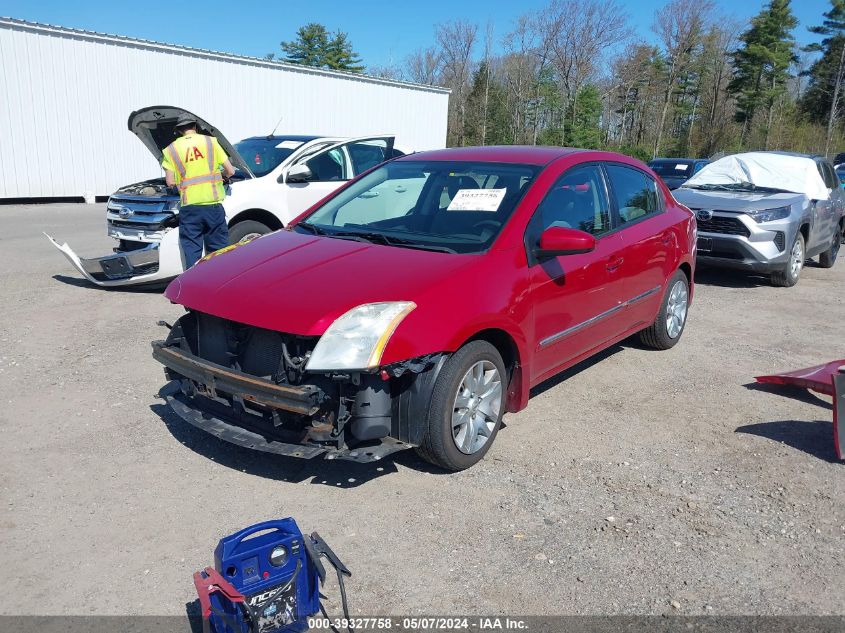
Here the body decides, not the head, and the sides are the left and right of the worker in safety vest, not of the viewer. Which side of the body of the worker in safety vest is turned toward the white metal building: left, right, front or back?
front

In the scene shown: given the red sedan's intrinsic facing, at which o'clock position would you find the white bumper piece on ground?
The white bumper piece on ground is roughly at 3 o'clock from the red sedan.

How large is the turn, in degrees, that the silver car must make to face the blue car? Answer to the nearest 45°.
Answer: approximately 135° to its right

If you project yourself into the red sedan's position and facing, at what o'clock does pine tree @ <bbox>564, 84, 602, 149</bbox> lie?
The pine tree is roughly at 5 o'clock from the red sedan.

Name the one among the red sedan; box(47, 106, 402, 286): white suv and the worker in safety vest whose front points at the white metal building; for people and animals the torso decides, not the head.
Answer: the worker in safety vest

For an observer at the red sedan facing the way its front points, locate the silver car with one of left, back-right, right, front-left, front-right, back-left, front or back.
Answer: back

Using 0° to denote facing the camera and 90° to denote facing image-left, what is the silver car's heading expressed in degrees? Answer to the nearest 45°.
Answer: approximately 45°

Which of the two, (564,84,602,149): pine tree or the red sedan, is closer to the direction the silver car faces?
the red sedan

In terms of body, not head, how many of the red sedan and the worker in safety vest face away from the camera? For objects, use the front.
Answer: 1

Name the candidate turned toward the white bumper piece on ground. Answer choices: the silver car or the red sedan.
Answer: the silver car

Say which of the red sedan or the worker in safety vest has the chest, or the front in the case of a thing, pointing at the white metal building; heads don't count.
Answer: the worker in safety vest

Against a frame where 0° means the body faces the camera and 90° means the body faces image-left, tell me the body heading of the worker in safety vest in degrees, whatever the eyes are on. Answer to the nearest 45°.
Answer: approximately 180°

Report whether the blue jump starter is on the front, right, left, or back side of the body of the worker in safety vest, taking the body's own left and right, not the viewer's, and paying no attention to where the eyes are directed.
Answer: back

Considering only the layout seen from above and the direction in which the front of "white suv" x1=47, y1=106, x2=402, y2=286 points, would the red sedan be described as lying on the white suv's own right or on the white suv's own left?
on the white suv's own left

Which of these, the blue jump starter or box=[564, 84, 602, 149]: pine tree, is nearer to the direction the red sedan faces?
the blue jump starter

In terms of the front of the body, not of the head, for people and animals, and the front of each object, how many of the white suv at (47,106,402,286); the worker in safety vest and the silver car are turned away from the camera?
1

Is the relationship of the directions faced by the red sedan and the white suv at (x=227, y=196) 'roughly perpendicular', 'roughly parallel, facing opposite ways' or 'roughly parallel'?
roughly parallel

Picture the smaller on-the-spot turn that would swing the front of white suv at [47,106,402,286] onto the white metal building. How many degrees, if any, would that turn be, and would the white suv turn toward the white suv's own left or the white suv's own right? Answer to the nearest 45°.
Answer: approximately 135° to the white suv's own right
